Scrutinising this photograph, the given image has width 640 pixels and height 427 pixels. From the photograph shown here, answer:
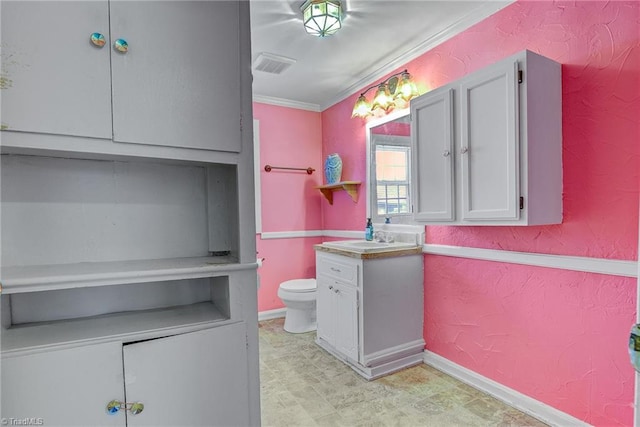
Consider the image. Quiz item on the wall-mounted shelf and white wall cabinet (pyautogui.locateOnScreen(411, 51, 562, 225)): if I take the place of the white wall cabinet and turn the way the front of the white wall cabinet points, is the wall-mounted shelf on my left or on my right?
on my right

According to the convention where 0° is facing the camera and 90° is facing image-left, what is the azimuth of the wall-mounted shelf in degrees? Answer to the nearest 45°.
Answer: approximately 45°

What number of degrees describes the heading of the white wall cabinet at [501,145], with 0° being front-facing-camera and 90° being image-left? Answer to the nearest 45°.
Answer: approximately 45°

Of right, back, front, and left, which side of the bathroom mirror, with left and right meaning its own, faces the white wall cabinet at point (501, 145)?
left

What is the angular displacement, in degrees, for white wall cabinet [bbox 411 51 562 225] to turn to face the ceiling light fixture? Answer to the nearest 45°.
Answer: approximately 45° to its right

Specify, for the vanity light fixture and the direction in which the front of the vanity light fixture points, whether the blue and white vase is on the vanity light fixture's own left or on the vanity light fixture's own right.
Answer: on the vanity light fixture's own right

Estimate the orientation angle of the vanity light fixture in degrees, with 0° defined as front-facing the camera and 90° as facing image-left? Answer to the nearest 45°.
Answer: approximately 45°

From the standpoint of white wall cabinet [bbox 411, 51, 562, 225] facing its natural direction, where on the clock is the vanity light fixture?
The vanity light fixture is roughly at 3 o'clock from the white wall cabinet.
